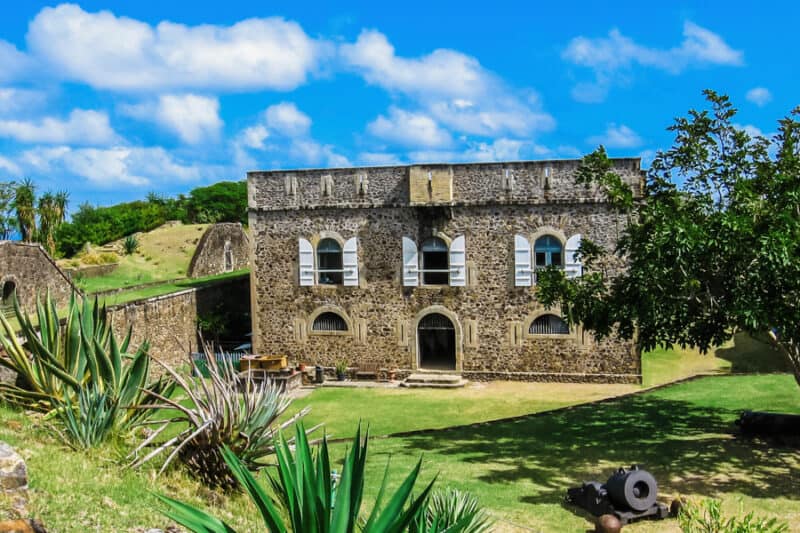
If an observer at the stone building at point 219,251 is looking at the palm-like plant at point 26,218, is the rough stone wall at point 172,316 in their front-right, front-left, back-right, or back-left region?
back-left

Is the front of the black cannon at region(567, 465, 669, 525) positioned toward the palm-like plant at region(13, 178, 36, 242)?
no

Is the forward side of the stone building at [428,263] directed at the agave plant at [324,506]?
yes

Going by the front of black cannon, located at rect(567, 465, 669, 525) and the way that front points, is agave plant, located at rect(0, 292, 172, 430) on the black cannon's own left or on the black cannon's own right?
on the black cannon's own right

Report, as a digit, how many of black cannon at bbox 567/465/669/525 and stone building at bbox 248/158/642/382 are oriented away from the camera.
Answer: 0

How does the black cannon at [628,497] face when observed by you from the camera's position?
facing the viewer and to the right of the viewer

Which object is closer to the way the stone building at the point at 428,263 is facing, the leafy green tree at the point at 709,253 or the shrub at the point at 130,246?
the leafy green tree

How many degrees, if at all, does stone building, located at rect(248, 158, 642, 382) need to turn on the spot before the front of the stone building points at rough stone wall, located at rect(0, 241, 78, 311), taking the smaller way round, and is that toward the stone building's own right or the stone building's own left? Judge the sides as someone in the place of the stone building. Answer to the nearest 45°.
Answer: approximately 90° to the stone building's own right

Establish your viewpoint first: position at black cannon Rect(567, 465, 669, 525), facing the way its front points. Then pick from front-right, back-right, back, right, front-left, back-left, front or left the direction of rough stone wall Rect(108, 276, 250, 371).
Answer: back

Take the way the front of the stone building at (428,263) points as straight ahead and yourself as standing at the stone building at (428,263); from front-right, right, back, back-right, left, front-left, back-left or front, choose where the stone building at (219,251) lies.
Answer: back-right

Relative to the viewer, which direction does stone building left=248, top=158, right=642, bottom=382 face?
toward the camera

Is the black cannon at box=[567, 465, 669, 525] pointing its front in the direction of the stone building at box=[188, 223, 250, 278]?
no

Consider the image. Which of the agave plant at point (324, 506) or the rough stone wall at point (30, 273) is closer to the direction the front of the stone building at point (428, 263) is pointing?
the agave plant

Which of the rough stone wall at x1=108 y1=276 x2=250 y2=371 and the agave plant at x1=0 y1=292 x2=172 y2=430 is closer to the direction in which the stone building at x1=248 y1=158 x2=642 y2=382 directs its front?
the agave plant
